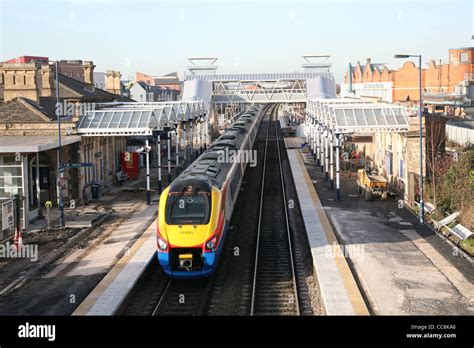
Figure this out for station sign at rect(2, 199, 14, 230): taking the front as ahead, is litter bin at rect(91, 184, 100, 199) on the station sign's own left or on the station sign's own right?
on the station sign's own left

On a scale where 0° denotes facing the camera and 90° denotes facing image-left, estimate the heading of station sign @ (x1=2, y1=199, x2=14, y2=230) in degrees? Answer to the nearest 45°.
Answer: approximately 315°

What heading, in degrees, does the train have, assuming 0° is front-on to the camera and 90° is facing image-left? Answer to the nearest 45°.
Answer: approximately 0°

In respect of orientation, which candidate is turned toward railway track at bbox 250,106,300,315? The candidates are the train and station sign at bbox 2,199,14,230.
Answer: the station sign

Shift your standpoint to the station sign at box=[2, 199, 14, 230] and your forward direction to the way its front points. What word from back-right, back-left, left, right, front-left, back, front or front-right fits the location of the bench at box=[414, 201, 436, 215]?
front-left

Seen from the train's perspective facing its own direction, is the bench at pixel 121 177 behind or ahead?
behind

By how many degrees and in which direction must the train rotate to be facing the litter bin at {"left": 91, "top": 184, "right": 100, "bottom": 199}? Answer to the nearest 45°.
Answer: approximately 90° to its right
